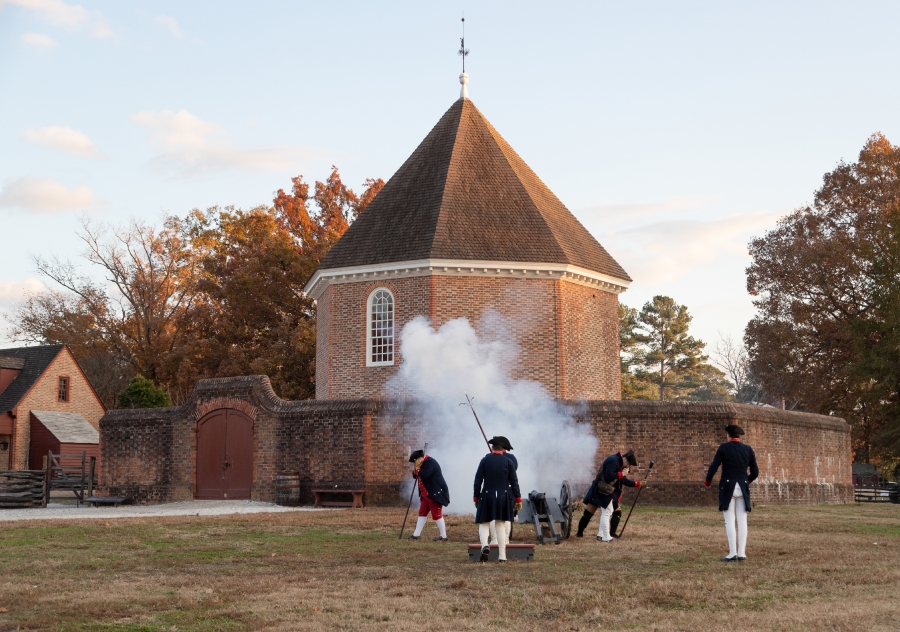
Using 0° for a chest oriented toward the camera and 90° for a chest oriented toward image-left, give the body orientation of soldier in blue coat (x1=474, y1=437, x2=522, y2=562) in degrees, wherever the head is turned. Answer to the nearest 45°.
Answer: approximately 180°

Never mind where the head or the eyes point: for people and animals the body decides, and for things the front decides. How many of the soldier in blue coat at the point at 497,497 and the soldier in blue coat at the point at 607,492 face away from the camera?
1

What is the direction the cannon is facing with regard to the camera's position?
facing away from the viewer and to the left of the viewer

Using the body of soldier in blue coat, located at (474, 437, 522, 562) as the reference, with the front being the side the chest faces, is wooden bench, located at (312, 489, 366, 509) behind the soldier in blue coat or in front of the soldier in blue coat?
in front

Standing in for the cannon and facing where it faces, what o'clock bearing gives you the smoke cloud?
The smoke cloud is roughly at 1 o'clock from the cannon.

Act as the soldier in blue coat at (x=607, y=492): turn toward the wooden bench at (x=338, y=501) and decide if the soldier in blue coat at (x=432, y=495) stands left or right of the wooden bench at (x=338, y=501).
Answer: left

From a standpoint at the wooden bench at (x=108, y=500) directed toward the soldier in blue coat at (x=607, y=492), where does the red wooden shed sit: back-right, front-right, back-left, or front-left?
back-left

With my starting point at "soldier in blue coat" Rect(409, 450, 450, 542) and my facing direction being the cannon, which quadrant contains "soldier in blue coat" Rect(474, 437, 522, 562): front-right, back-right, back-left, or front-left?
front-right
